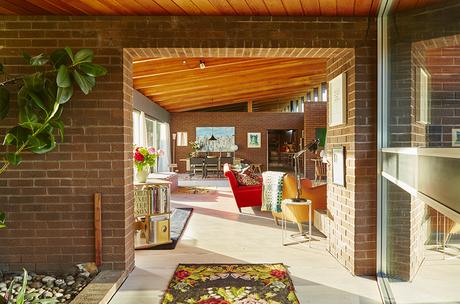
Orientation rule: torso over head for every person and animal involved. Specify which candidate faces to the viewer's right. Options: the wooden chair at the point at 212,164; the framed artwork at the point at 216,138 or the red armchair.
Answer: the red armchair

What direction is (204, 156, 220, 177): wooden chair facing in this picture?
away from the camera

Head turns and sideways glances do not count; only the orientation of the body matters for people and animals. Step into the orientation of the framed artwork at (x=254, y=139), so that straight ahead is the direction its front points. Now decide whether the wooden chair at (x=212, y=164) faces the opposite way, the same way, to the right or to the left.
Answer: the opposite way

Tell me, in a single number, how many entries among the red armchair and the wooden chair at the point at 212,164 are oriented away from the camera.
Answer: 1

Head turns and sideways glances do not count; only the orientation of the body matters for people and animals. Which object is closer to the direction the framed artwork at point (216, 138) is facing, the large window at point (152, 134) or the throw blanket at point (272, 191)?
the throw blanket

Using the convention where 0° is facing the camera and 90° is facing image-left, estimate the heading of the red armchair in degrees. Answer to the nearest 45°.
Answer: approximately 270°

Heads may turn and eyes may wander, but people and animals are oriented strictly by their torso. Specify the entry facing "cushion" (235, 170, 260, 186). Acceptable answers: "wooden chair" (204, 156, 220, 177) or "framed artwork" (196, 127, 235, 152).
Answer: the framed artwork

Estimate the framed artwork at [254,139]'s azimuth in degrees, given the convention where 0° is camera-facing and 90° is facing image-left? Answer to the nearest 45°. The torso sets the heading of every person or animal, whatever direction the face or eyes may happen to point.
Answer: approximately 0°

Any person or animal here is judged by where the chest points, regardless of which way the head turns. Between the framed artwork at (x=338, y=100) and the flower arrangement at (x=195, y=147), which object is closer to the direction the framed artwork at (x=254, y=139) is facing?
the framed artwork

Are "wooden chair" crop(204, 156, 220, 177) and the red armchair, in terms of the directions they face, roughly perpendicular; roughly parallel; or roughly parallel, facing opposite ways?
roughly perpendicular
